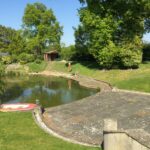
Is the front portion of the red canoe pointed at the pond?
no

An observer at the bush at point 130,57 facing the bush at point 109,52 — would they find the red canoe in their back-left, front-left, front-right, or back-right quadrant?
front-left
